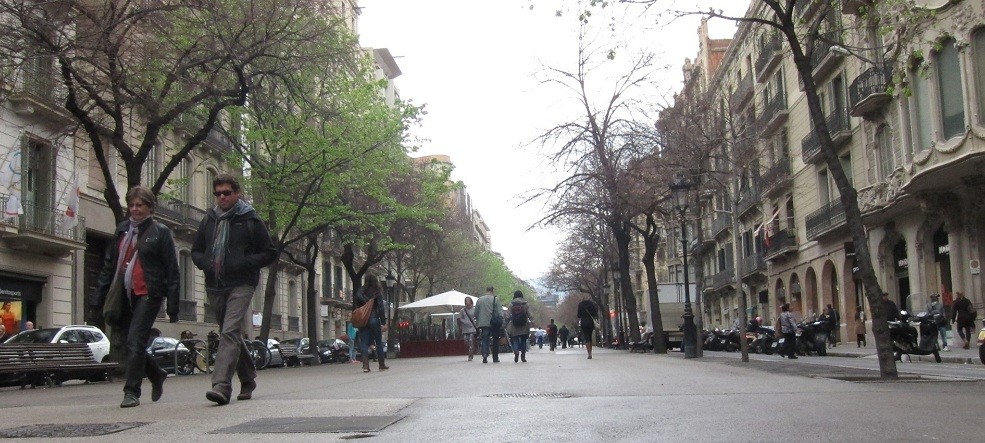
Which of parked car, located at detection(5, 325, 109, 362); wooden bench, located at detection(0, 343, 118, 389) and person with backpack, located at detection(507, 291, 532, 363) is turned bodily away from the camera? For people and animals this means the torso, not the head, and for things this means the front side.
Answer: the person with backpack

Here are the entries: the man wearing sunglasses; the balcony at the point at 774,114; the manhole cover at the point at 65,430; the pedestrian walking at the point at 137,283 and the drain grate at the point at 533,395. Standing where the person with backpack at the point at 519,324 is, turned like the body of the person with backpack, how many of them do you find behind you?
4

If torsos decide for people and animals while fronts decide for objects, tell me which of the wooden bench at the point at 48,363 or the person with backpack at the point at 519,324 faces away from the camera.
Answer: the person with backpack

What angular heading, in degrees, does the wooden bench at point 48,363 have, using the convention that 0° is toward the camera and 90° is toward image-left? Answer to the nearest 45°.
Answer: approximately 315°

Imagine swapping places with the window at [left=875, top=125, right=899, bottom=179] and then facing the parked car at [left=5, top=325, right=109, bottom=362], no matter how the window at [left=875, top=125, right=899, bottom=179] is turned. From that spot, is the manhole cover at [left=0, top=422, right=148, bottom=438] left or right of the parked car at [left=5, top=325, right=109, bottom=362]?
left

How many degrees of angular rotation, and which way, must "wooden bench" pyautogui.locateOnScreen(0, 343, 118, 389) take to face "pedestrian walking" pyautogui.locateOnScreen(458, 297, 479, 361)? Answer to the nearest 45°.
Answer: approximately 90° to its left

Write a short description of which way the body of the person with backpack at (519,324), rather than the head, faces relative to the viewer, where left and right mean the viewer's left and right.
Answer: facing away from the viewer
